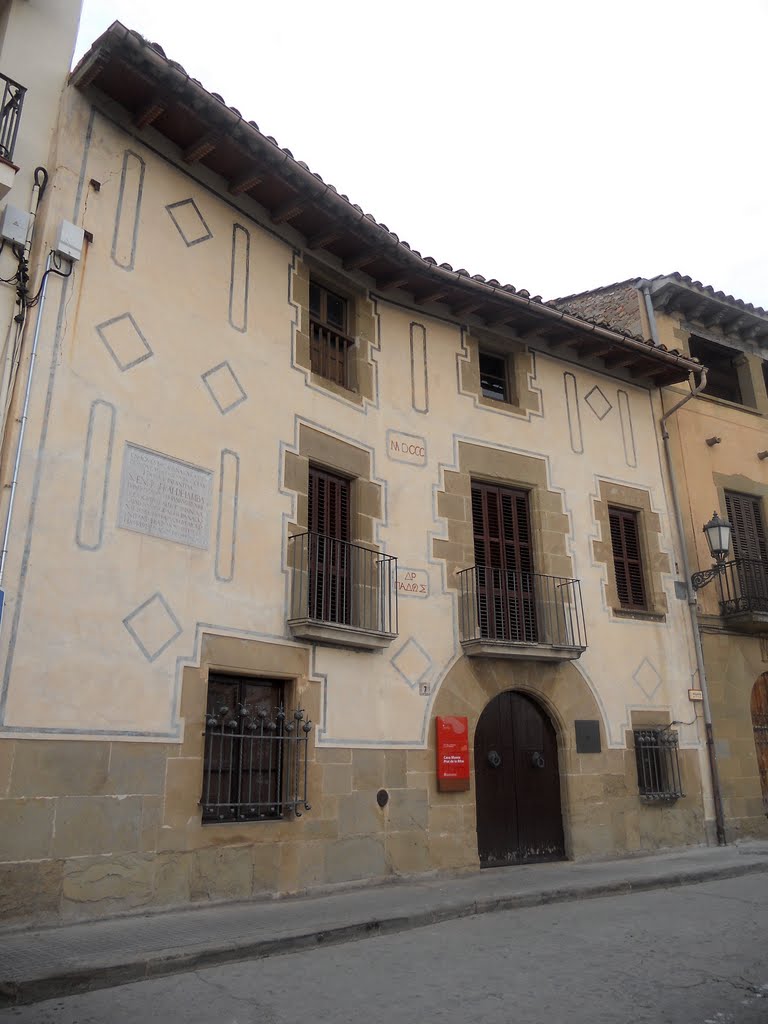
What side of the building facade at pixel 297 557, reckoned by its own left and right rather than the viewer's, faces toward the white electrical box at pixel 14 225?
right

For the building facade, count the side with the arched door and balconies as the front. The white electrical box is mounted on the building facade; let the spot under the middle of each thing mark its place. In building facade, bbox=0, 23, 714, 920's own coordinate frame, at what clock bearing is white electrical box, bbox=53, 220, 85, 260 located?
The white electrical box is roughly at 3 o'clock from the building facade.

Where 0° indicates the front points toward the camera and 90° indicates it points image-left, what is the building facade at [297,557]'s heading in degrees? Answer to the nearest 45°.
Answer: approximately 315°

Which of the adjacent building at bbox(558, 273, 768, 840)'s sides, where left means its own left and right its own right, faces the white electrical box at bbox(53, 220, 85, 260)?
right

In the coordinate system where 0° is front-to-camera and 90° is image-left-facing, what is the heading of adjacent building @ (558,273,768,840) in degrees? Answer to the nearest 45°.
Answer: approximately 315°

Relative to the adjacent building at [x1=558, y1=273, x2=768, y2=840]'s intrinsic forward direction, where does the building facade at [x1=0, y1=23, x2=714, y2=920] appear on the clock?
The building facade is roughly at 3 o'clock from the adjacent building.

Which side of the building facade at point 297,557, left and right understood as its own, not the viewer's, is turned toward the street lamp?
left
